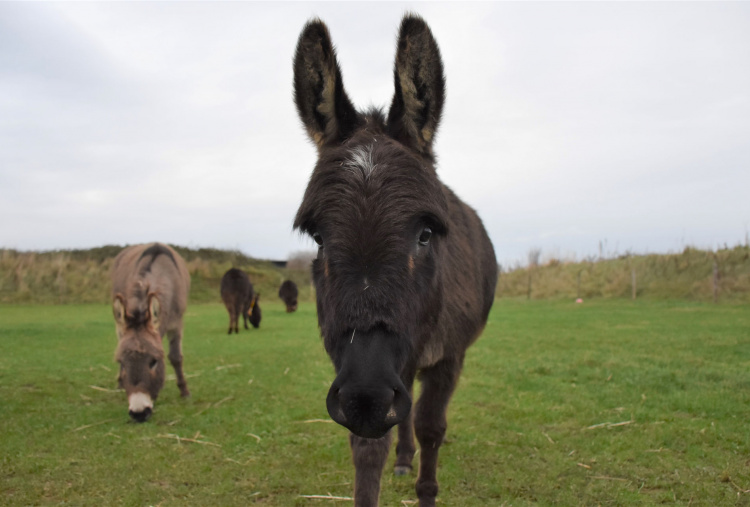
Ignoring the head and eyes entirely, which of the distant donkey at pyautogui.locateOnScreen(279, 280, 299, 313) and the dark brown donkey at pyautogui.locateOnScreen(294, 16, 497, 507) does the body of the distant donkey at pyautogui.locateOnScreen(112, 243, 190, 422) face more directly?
the dark brown donkey

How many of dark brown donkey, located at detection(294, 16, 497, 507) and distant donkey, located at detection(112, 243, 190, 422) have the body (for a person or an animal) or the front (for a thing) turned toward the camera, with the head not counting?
2

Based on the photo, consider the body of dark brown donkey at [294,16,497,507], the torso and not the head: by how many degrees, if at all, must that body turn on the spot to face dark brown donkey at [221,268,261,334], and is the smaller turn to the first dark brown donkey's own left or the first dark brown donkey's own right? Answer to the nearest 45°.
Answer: approximately 180°

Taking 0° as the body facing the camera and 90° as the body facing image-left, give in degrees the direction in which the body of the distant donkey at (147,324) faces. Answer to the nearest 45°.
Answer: approximately 0°

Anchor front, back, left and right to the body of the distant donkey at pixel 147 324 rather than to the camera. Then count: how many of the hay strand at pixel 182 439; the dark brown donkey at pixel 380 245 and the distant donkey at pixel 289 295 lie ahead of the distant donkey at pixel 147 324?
2

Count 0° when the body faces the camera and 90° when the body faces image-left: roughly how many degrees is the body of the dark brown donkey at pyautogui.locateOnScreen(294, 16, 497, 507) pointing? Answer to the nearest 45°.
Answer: approximately 0°

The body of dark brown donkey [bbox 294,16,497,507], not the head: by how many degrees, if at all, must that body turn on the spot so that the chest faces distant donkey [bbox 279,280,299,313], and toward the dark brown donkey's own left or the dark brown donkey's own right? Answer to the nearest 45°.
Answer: approximately 180°

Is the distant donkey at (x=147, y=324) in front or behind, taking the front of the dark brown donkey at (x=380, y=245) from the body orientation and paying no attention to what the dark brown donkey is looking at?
behind

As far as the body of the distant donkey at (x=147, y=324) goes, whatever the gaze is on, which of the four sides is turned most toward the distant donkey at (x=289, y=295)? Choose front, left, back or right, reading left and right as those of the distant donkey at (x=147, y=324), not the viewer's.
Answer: back

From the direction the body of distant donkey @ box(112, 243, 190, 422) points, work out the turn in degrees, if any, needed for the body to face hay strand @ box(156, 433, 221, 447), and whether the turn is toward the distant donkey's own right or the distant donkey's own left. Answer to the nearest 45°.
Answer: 0° — it already faces it
